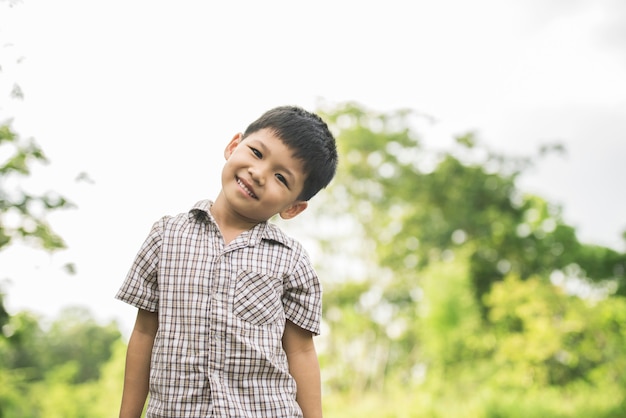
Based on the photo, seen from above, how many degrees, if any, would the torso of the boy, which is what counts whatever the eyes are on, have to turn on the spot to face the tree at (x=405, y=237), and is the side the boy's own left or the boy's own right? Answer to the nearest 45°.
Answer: approximately 180°

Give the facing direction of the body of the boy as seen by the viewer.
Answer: toward the camera
